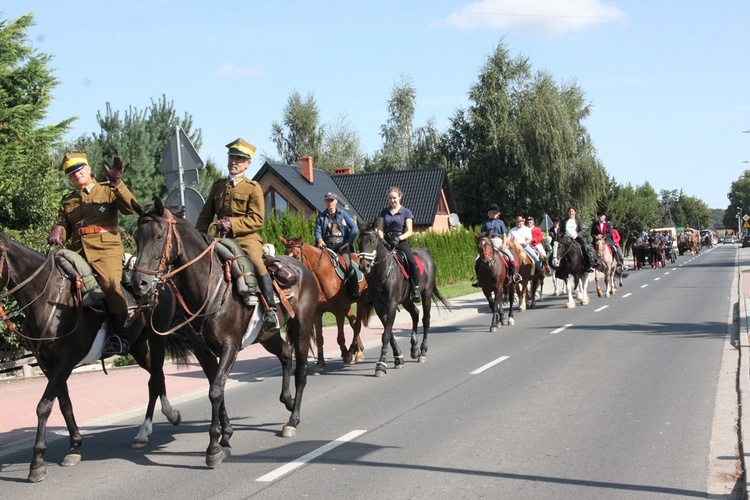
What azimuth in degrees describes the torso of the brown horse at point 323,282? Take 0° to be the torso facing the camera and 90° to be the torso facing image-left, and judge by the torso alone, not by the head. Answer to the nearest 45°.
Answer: approximately 45°

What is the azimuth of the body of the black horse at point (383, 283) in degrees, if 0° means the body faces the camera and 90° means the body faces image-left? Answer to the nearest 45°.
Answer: approximately 45°

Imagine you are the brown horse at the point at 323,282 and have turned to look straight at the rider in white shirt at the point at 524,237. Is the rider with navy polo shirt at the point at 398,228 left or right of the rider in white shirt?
right

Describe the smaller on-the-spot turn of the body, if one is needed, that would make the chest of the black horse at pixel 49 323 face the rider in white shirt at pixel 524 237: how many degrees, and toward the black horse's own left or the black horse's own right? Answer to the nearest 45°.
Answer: approximately 180°

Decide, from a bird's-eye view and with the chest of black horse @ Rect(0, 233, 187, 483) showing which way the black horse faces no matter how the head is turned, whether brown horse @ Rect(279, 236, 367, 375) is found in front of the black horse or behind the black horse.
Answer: behind

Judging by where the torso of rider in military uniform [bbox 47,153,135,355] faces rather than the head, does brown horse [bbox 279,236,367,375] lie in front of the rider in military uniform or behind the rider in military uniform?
behind

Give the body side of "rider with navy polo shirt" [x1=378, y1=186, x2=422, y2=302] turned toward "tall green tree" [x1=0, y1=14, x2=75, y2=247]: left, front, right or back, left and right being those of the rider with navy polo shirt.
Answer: right

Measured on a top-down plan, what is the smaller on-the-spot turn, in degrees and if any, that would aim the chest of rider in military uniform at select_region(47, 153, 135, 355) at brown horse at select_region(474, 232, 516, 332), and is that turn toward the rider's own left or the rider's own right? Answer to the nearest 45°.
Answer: approximately 180°

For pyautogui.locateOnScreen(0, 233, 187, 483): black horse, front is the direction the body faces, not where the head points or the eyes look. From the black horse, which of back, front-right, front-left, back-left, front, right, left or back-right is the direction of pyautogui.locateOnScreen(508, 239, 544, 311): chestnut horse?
back
